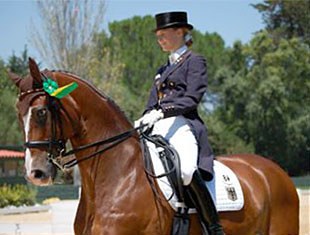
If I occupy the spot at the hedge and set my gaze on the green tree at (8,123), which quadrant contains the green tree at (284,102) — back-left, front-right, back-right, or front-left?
front-right

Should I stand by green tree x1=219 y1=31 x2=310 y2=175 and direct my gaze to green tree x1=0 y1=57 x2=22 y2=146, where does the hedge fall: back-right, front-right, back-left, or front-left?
front-left

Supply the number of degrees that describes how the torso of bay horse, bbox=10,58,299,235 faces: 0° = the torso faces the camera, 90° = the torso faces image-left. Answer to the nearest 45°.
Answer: approximately 45°

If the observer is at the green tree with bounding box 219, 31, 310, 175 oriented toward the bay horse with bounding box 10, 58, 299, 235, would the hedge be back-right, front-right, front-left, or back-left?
front-right

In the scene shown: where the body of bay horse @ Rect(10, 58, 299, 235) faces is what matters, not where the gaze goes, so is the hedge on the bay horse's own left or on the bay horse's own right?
on the bay horse's own right

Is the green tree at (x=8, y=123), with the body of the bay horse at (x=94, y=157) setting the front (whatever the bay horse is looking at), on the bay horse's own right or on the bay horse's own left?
on the bay horse's own right

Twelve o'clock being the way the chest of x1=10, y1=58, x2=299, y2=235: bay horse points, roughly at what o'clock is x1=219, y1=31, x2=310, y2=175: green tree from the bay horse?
The green tree is roughly at 5 o'clock from the bay horse.
